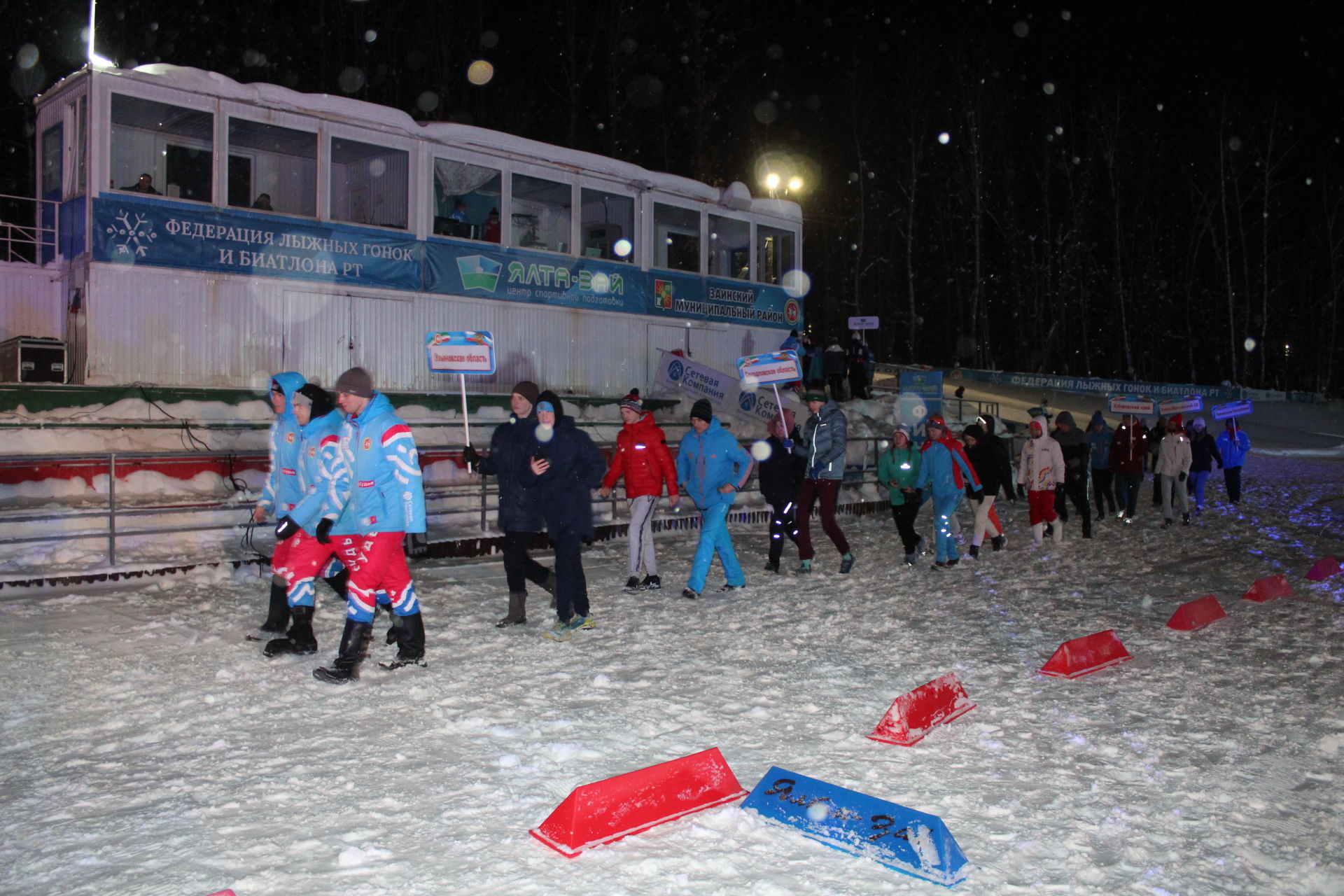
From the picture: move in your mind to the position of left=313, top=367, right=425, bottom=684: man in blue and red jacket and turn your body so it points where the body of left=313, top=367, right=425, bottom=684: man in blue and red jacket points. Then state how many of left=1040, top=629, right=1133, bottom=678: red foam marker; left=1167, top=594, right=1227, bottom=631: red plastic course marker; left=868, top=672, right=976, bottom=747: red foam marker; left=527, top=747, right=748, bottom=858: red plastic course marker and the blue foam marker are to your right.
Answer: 0

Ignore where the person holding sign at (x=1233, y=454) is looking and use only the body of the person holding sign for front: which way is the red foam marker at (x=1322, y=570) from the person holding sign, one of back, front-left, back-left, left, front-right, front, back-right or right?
front-left

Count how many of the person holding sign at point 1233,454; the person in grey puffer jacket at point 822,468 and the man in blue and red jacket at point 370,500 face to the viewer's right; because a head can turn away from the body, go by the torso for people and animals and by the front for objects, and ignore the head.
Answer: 0

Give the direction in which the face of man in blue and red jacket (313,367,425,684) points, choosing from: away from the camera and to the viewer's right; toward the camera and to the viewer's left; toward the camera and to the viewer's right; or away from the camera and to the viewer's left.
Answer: toward the camera and to the viewer's left

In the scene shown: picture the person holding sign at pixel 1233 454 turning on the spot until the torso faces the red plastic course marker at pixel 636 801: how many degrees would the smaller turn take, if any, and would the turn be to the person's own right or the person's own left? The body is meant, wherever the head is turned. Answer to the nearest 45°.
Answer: approximately 45° to the person's own left

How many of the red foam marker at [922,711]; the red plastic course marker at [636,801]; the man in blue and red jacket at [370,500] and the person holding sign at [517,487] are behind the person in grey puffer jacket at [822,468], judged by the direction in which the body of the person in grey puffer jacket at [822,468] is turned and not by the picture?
0

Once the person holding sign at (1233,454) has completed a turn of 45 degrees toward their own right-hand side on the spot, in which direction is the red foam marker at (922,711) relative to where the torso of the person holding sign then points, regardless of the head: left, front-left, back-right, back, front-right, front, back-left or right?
left

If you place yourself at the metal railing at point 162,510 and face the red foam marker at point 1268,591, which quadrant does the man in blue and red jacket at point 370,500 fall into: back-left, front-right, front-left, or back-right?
front-right

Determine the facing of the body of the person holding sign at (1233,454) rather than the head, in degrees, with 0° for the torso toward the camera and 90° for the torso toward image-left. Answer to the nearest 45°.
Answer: approximately 45°

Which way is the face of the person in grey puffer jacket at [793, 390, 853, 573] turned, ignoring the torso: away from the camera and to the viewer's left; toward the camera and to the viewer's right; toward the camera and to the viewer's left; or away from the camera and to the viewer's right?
toward the camera and to the viewer's left

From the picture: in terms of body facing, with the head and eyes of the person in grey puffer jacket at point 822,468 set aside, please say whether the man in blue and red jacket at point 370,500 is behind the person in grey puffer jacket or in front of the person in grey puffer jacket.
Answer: in front

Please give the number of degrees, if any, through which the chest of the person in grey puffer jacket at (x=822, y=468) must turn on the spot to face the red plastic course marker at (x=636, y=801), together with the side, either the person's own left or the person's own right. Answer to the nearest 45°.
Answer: approximately 45° to the person's own left

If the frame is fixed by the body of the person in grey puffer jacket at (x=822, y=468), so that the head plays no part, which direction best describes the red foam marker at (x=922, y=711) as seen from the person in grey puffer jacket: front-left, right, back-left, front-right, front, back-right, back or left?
front-left

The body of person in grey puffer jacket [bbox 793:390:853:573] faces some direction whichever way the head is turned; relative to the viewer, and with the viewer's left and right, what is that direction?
facing the viewer and to the left of the viewer

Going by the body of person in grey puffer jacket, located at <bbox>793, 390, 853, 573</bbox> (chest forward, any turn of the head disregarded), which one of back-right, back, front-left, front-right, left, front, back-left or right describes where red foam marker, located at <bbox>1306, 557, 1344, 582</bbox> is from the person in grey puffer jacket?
back-left

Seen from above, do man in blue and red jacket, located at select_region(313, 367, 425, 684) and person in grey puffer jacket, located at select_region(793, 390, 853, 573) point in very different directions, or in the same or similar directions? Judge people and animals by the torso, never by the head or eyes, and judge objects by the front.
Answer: same or similar directions

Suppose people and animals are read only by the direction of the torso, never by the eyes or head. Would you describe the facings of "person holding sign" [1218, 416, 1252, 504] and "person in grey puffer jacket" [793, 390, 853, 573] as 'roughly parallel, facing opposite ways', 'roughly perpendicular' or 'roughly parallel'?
roughly parallel

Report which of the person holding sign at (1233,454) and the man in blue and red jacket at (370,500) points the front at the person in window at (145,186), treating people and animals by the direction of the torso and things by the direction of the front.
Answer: the person holding sign

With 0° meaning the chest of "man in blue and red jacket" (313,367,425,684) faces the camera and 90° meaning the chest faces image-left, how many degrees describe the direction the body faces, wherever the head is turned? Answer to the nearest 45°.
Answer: approximately 45°
